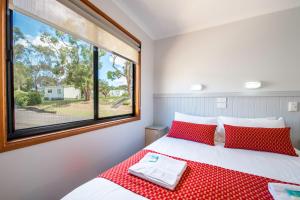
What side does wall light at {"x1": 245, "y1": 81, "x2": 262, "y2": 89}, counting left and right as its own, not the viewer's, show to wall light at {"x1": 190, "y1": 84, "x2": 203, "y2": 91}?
right

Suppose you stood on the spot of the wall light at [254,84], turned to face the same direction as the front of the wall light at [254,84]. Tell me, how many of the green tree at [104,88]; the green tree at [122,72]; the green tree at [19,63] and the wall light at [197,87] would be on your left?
0

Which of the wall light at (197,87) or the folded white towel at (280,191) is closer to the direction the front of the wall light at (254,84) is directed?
the folded white towel

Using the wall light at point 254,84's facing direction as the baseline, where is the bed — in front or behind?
in front

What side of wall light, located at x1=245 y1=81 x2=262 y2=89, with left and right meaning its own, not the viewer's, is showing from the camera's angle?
front

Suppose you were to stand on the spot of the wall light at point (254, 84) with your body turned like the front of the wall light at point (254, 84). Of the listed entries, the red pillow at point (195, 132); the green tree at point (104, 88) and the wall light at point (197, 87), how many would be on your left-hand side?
0

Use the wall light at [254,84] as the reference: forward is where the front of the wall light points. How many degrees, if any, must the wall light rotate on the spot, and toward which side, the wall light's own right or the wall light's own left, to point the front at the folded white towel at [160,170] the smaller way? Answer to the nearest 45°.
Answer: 0° — it already faces it

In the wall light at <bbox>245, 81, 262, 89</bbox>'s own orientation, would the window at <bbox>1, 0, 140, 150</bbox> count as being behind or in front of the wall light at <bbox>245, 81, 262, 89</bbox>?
in front

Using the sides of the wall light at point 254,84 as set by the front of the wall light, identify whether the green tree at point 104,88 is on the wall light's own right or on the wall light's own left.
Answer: on the wall light's own right

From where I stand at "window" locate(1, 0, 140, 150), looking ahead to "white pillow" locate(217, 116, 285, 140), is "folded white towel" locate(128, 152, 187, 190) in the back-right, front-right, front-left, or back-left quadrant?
front-right

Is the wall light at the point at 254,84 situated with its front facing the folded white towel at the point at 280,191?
yes

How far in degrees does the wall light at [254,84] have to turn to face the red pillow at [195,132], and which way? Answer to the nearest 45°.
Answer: approximately 45° to its right
